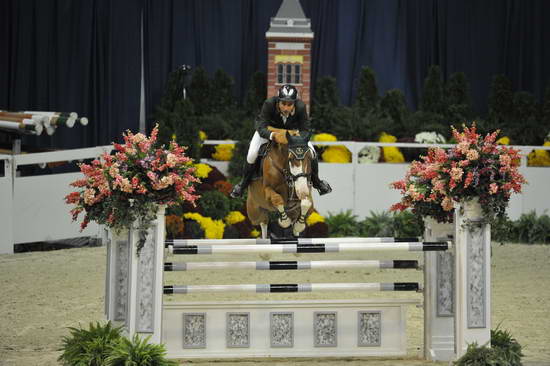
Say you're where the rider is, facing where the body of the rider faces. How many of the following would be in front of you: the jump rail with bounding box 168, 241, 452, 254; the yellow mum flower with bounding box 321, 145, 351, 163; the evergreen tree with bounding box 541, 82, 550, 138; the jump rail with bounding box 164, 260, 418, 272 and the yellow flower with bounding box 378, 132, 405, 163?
2

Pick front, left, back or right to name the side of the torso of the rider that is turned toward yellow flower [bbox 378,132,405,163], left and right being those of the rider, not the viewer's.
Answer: back

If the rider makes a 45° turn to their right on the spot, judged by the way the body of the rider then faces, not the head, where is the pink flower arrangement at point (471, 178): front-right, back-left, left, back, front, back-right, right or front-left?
left

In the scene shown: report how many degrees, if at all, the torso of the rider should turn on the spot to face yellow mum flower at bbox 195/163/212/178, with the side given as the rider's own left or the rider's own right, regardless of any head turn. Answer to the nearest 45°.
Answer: approximately 180°

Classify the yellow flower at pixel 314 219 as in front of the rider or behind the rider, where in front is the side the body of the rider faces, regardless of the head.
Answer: behind

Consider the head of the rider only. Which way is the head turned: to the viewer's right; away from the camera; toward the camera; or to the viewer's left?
toward the camera

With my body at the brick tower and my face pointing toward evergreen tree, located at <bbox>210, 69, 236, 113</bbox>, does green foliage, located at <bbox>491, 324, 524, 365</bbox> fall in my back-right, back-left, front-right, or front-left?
back-left

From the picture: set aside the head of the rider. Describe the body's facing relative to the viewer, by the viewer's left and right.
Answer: facing the viewer

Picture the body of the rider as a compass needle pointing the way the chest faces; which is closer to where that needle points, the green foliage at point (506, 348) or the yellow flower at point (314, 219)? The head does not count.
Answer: the green foliage

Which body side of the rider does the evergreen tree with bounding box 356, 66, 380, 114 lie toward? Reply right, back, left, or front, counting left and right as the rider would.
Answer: back

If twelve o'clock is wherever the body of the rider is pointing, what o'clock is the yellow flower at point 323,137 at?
The yellow flower is roughly at 6 o'clock from the rider.

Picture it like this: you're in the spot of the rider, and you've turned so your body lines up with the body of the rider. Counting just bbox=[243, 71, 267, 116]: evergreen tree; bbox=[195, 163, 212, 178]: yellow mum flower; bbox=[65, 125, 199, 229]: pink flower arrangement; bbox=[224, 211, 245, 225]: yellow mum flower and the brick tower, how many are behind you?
4

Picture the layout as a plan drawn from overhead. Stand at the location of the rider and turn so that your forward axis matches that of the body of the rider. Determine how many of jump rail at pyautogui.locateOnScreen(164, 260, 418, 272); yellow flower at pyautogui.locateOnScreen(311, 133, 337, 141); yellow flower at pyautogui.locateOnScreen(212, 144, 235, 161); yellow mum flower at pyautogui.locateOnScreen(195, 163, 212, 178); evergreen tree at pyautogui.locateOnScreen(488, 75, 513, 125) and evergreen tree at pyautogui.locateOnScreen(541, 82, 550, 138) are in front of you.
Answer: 1

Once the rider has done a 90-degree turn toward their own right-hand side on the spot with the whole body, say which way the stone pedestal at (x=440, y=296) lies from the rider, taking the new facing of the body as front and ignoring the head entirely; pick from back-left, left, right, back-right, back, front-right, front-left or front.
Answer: back-left

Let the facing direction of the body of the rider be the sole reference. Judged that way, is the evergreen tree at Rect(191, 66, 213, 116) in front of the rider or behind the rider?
behind

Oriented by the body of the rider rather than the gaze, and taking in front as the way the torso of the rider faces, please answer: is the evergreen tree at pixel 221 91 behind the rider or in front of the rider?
behind

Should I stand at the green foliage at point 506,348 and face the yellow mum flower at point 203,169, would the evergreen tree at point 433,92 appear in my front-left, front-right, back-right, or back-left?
front-right
